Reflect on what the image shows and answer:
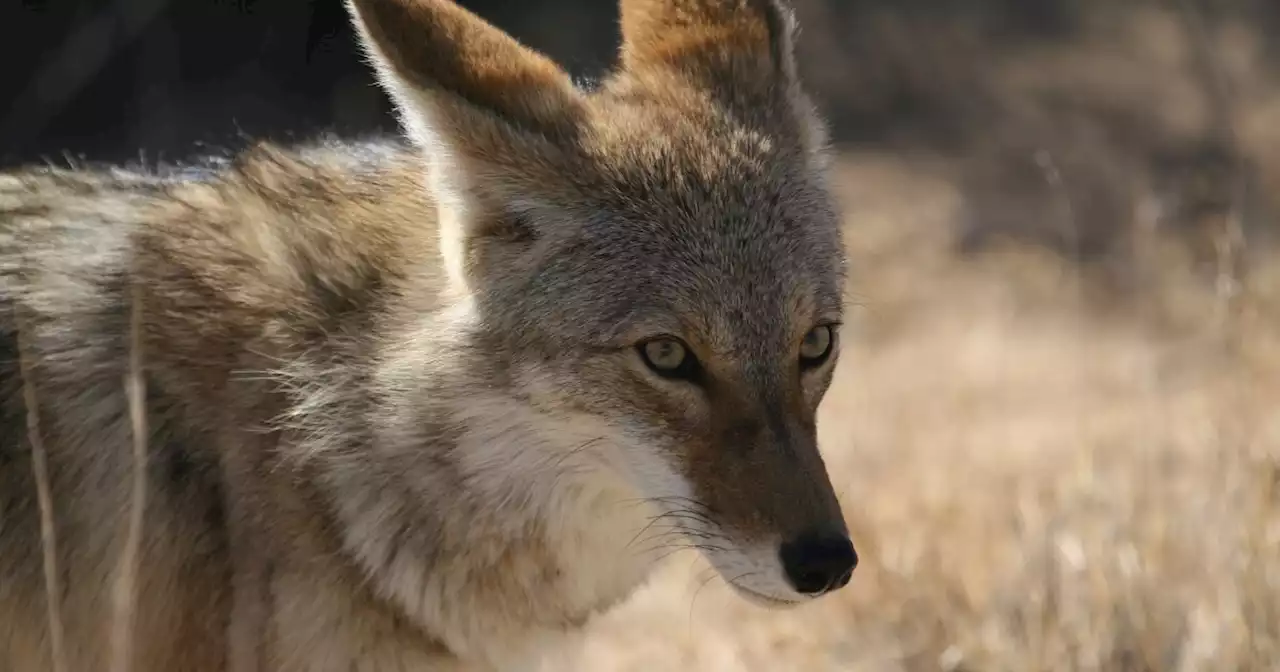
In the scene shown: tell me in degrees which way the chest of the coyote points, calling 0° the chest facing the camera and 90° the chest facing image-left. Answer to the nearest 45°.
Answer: approximately 315°
